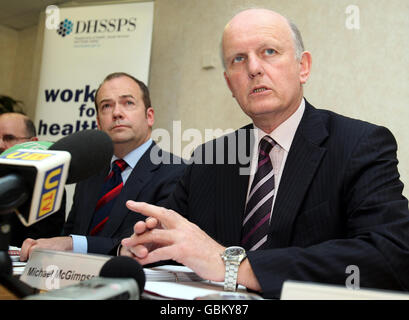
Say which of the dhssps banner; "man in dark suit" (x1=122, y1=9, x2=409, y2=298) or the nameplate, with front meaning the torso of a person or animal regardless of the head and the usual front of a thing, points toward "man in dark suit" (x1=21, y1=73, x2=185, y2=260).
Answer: the dhssps banner

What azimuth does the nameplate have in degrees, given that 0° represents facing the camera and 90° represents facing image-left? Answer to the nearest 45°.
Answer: approximately 0°

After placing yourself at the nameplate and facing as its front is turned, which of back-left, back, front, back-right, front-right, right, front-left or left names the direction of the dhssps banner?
back

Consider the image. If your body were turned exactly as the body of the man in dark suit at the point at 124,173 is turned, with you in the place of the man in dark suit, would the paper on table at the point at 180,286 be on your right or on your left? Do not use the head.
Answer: on your left

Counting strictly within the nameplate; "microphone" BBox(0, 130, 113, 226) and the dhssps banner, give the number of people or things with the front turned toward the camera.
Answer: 2
